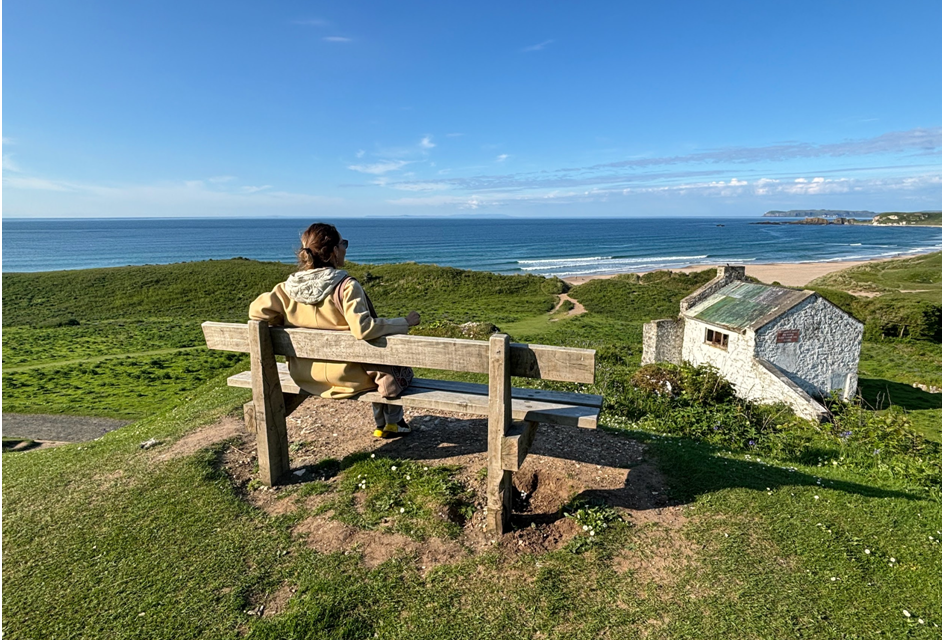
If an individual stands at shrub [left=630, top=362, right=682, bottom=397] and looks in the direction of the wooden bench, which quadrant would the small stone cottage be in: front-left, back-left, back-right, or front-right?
back-left

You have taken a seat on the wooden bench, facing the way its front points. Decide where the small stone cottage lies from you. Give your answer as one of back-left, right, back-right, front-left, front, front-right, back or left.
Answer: front

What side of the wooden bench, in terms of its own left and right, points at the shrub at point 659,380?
front

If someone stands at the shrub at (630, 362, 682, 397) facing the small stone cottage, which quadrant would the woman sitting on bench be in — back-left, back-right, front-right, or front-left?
back-right

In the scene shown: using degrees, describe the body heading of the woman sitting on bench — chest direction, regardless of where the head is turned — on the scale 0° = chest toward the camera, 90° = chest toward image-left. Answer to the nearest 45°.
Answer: approximately 225°

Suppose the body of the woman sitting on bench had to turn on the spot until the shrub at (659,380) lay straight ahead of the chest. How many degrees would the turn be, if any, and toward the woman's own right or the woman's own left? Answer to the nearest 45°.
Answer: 0° — they already face it

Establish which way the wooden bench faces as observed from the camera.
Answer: facing away from the viewer and to the right of the viewer
